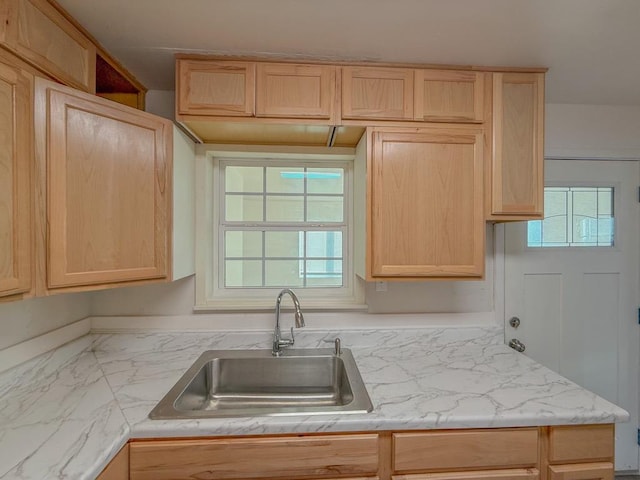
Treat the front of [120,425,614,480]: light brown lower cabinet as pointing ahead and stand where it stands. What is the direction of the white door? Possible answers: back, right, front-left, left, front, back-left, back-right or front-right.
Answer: back-left

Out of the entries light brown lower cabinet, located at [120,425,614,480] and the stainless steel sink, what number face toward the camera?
2

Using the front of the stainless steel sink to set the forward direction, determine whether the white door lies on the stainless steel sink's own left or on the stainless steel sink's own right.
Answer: on the stainless steel sink's own left

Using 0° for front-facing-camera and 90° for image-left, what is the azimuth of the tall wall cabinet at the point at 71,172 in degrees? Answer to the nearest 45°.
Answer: approximately 315°
